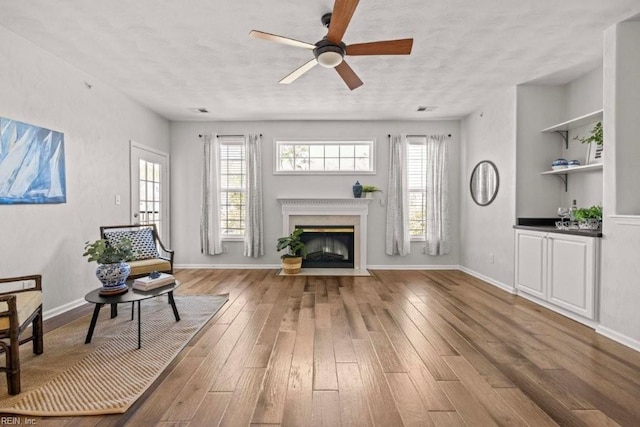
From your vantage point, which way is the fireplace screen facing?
toward the camera

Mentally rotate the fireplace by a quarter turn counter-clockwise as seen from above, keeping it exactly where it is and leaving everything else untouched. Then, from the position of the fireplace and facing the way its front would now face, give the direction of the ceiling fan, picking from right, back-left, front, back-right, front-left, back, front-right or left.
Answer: right

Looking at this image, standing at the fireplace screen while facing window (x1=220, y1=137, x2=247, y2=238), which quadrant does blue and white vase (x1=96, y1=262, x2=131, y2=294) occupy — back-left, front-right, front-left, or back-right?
front-left

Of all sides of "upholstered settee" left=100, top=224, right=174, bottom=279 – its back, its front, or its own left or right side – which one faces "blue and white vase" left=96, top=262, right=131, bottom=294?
front

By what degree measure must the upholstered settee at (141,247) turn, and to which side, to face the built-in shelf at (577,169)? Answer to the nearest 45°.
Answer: approximately 45° to its left

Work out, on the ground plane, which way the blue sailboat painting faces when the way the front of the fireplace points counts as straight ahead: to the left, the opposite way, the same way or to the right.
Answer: to the left

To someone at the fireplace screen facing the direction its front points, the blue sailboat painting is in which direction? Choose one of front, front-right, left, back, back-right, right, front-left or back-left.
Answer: front-right

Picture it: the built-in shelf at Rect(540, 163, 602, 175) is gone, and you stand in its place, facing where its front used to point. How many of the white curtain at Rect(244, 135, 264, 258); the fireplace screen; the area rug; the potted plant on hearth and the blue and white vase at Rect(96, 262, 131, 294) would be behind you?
0

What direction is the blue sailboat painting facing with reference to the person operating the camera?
facing the viewer and to the right of the viewer

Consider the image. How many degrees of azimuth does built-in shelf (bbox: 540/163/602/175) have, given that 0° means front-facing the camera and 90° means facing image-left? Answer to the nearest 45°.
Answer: approximately 45°

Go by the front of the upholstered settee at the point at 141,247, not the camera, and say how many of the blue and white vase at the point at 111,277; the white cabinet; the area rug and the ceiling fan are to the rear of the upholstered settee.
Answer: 0

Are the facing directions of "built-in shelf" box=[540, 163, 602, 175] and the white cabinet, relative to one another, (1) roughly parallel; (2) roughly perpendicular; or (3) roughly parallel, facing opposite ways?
roughly parallel

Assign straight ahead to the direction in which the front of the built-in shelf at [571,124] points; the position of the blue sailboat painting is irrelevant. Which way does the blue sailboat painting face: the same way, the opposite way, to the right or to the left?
the opposite way

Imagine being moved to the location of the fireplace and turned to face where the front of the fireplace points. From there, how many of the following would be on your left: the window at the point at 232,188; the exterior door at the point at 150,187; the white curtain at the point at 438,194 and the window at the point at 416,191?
2

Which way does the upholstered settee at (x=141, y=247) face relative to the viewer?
toward the camera

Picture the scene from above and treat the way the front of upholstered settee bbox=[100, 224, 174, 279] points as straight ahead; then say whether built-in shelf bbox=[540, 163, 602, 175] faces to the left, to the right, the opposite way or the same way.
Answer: to the right

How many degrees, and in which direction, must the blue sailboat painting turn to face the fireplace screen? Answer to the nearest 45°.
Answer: approximately 45° to its left

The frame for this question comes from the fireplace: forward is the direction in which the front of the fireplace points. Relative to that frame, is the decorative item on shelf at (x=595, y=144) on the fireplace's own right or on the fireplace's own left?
on the fireplace's own left
